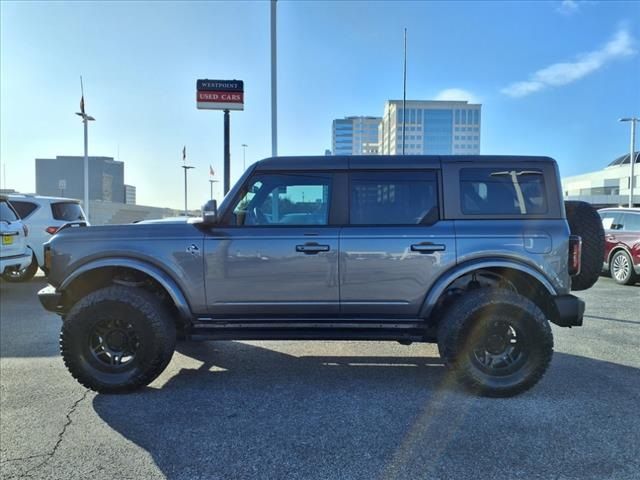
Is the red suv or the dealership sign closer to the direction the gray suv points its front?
the dealership sign

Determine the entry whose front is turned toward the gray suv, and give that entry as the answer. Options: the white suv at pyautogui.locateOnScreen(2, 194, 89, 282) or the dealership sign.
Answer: the dealership sign

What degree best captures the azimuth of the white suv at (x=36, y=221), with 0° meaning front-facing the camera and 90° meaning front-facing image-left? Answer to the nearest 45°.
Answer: approximately 135°

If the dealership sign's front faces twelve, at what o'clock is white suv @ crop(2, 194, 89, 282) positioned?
The white suv is roughly at 12 o'clock from the dealership sign.

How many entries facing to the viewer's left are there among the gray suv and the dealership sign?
1

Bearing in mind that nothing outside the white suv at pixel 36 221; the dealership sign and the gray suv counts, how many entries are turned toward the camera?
1

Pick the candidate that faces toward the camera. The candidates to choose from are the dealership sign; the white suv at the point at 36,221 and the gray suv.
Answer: the dealership sign

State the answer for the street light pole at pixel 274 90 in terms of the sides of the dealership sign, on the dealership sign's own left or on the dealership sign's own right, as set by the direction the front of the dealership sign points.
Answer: on the dealership sign's own left

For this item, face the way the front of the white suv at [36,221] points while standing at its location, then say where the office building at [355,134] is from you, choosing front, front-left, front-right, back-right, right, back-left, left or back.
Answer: right

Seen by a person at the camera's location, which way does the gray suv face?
facing to the left of the viewer

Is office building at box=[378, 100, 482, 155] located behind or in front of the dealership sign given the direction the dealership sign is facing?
behind

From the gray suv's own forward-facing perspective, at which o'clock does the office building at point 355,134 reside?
The office building is roughly at 3 o'clock from the gray suv.

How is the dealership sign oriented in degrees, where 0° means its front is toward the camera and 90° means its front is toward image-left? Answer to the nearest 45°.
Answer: approximately 0°
